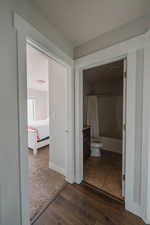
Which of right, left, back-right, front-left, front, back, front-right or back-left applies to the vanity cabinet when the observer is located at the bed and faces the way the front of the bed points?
left

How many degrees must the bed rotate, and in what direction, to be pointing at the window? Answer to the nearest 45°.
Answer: approximately 135° to its right

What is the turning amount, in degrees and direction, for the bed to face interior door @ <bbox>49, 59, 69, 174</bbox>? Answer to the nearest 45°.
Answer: approximately 45° to its left

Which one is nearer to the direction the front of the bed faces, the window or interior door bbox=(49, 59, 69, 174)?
the interior door
